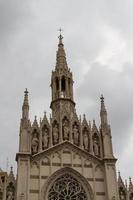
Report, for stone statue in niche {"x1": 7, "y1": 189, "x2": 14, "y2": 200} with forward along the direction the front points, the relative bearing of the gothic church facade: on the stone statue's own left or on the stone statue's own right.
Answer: on the stone statue's own left

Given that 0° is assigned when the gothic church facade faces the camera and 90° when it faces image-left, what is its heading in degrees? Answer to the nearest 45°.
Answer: approximately 0°

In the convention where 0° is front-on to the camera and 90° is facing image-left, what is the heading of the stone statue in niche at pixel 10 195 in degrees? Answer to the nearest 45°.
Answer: approximately 0°

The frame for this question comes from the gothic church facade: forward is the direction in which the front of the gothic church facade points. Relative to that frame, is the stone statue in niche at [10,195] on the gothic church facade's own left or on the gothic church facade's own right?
on the gothic church facade's own right

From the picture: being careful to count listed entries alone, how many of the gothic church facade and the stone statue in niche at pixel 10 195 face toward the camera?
2
